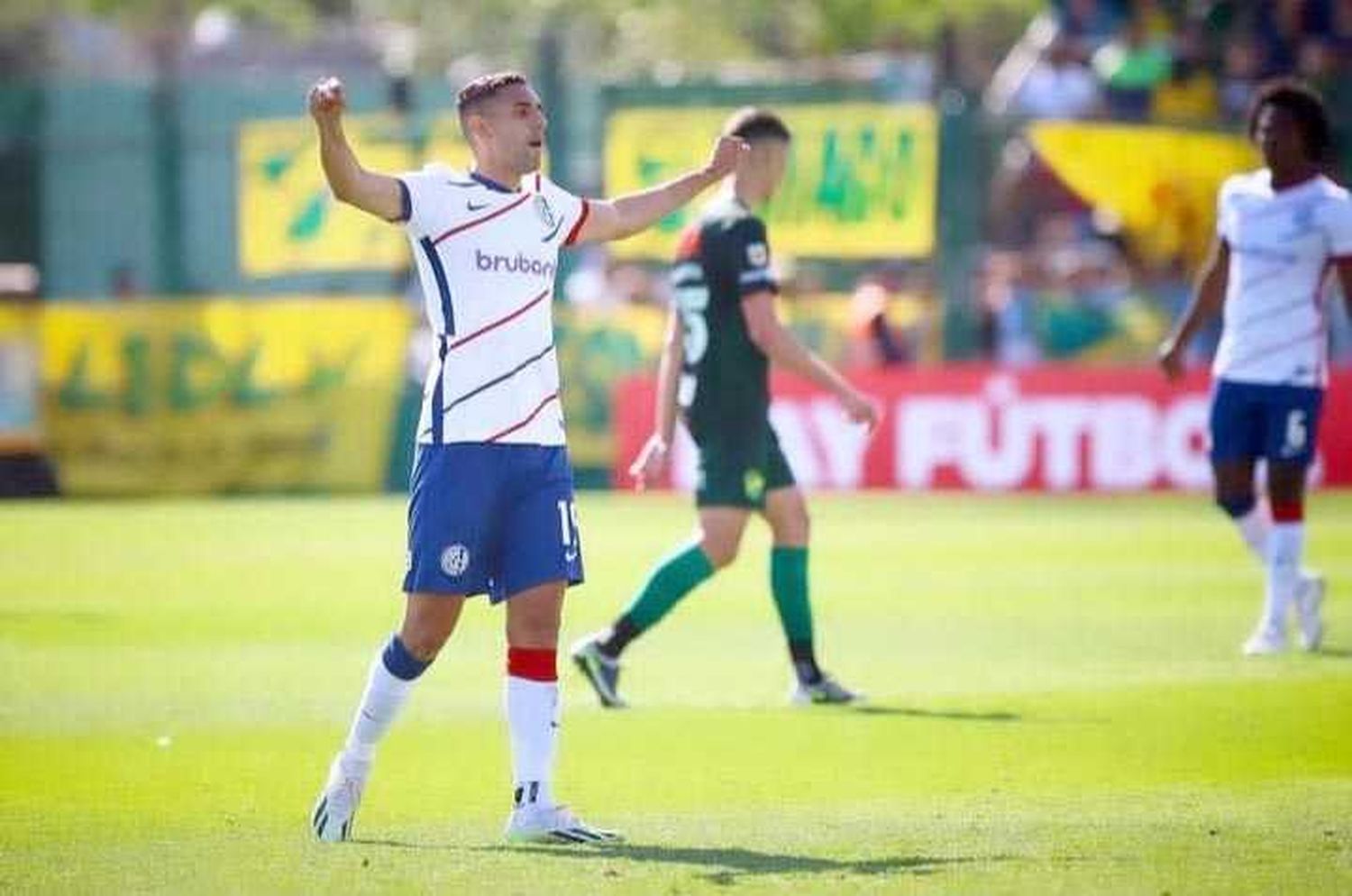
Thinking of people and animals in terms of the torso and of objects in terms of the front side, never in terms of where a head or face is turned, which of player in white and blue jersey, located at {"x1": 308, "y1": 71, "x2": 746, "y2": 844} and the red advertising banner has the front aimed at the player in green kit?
the red advertising banner

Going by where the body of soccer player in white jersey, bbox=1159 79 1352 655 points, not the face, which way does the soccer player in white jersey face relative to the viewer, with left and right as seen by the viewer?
facing the viewer and to the left of the viewer

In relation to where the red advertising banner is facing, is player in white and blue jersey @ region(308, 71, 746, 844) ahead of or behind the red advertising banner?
ahead

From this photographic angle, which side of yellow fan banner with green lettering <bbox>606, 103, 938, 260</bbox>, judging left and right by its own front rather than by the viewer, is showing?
front

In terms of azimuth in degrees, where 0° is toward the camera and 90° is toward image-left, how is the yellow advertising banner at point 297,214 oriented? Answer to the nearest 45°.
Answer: approximately 0°

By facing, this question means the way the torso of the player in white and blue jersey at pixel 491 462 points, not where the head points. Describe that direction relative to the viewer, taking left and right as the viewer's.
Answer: facing the viewer and to the right of the viewer

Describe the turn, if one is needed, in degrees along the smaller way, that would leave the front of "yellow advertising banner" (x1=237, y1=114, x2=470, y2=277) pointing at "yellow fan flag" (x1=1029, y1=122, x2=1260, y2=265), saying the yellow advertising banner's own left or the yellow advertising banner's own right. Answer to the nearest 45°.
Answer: approximately 90° to the yellow advertising banner's own left

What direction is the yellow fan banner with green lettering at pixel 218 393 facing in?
toward the camera

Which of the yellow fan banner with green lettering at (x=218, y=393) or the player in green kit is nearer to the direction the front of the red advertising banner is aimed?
the player in green kit

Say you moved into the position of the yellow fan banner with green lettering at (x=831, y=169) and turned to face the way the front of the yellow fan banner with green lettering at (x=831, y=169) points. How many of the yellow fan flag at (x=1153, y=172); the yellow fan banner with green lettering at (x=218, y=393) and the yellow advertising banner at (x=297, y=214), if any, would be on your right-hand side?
2
